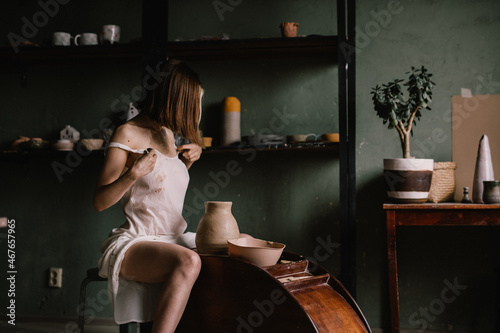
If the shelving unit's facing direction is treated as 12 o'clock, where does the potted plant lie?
The potted plant is roughly at 10 o'clock from the shelving unit.

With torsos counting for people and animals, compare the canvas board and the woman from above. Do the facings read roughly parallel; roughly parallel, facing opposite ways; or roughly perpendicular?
roughly perpendicular

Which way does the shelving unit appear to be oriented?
toward the camera

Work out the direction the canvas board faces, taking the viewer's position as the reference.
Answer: facing the viewer

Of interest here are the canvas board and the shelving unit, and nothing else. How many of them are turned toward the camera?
2

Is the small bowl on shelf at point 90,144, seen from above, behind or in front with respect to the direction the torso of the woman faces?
behind

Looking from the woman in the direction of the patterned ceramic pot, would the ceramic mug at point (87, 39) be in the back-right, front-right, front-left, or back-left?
back-left

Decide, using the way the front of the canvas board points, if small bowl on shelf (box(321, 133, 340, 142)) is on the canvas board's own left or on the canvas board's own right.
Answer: on the canvas board's own right

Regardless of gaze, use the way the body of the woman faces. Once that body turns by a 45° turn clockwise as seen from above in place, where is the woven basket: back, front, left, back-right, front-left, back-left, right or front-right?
left

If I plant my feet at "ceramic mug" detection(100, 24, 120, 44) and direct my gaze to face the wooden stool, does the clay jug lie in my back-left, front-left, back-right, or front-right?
front-left
